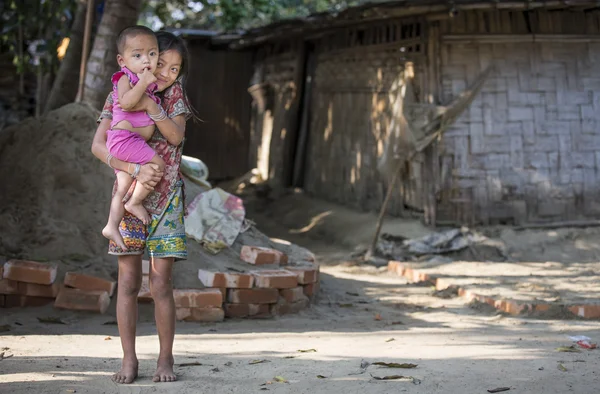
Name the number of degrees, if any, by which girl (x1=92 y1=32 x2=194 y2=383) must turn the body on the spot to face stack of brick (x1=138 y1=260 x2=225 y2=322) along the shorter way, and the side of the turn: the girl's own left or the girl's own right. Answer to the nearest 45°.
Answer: approximately 180°

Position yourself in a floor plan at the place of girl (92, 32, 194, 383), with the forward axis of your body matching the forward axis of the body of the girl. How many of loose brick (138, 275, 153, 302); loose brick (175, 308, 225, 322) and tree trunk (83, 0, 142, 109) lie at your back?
3

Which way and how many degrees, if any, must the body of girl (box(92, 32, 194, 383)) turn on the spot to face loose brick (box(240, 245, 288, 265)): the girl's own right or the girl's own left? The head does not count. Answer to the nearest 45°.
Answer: approximately 180°

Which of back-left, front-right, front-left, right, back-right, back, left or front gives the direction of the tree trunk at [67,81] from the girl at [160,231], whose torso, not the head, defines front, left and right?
back

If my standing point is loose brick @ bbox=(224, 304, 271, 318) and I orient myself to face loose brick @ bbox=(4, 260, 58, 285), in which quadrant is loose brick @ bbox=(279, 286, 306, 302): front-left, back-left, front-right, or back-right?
back-right

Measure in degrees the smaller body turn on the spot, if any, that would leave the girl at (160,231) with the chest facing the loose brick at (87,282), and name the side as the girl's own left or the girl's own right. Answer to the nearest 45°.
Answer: approximately 180°

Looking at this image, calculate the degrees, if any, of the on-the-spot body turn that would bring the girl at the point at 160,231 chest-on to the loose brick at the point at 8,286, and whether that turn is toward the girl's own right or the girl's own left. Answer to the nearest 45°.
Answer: approximately 135° to the girl's own right

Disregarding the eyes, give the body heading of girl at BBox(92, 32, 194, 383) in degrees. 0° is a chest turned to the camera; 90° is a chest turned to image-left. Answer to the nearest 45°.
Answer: approximately 0°

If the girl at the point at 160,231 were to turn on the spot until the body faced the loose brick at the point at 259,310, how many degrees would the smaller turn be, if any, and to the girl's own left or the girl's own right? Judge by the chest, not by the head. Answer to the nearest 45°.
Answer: approximately 180°

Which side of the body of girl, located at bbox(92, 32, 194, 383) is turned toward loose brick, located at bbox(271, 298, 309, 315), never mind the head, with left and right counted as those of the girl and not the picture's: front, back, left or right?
back

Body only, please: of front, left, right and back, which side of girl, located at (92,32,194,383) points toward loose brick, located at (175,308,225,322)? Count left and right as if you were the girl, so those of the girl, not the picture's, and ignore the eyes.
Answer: back

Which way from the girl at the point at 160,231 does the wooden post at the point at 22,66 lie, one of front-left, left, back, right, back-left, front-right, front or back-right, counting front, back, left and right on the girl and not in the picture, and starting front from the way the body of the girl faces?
back
